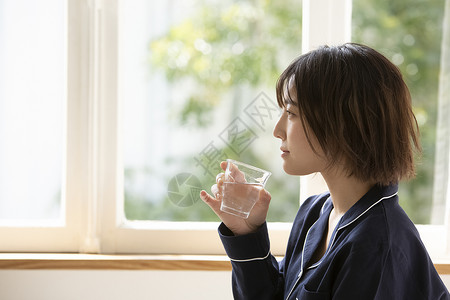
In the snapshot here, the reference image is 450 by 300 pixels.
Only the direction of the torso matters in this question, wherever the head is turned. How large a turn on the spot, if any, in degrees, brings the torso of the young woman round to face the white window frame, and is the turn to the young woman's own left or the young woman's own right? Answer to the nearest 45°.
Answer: approximately 45° to the young woman's own right

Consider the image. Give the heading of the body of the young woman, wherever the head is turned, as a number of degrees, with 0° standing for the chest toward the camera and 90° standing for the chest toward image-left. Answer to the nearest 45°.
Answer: approximately 90°

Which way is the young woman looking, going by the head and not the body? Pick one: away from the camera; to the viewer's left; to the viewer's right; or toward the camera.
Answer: to the viewer's left
